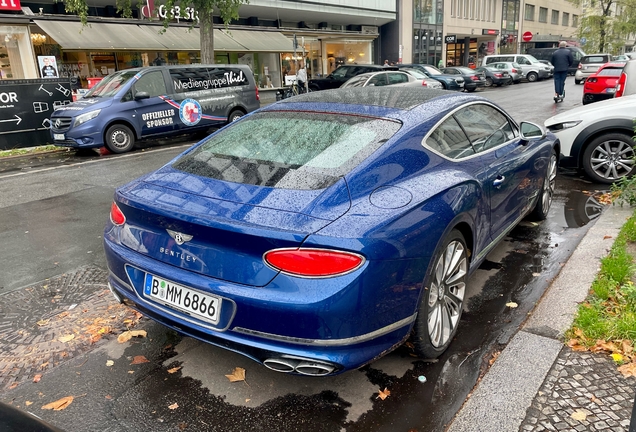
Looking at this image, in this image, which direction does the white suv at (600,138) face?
to the viewer's left

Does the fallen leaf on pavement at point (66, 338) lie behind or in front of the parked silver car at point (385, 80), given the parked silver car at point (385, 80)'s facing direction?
in front

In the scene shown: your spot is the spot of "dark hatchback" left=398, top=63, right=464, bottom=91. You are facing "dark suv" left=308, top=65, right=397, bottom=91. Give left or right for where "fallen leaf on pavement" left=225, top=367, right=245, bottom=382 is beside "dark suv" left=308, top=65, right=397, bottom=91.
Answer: left

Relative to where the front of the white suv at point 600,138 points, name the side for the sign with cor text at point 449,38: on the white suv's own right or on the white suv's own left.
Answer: on the white suv's own right

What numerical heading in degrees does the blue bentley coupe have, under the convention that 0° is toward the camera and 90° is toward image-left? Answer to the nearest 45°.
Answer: approximately 225°

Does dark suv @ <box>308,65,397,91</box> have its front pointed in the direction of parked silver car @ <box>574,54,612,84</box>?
no

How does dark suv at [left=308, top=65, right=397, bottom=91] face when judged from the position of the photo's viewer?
facing the viewer and to the left of the viewer

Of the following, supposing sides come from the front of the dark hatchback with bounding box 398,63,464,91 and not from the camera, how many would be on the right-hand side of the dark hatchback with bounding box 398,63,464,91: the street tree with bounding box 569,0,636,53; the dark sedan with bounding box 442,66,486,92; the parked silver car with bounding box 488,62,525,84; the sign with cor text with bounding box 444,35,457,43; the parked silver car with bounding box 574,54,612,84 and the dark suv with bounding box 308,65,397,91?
1

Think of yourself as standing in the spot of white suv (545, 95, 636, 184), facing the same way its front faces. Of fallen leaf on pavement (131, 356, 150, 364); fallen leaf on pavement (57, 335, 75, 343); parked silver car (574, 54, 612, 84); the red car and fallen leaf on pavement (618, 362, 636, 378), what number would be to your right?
2

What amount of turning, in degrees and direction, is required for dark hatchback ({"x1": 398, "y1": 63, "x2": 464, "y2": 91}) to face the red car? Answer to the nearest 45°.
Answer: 0° — it already faces it

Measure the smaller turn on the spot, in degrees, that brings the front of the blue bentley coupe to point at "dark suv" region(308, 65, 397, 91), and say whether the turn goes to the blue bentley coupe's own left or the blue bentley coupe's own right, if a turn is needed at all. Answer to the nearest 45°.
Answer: approximately 45° to the blue bentley coupe's own left

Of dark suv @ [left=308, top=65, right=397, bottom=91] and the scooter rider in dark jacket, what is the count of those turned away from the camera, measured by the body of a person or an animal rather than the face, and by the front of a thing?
1

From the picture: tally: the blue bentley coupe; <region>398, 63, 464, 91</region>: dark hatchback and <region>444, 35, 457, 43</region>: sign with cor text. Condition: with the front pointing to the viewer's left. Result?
0

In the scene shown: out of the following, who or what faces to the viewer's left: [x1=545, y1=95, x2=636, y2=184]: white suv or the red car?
the white suv

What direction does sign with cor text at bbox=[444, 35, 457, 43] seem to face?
toward the camera
